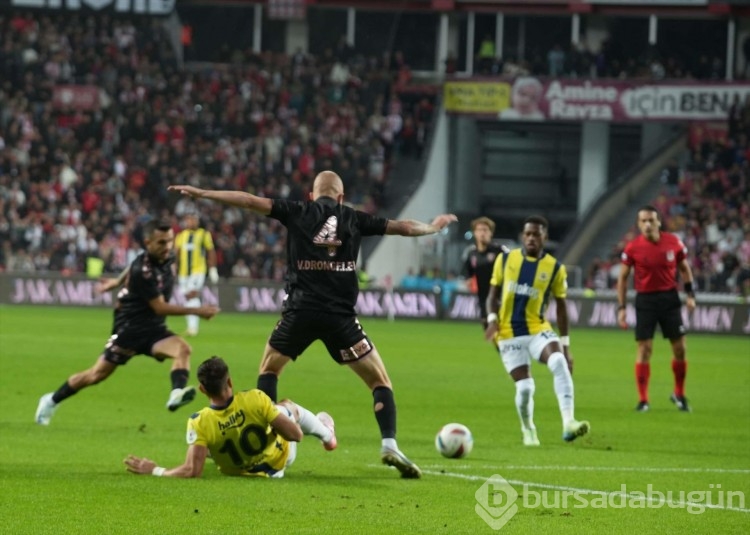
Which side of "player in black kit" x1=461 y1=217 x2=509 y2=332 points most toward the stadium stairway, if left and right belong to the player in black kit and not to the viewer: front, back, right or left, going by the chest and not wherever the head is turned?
back

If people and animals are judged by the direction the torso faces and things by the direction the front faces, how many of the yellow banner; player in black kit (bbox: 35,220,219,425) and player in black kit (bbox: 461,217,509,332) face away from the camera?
0

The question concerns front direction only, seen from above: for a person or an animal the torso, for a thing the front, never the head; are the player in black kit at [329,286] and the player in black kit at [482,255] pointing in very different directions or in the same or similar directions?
very different directions

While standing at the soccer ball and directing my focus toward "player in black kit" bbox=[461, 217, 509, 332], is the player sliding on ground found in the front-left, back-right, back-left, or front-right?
back-left

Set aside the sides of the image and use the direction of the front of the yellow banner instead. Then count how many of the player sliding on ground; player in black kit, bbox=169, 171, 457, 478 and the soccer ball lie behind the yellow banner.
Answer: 0

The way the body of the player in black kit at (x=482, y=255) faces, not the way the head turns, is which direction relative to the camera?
toward the camera

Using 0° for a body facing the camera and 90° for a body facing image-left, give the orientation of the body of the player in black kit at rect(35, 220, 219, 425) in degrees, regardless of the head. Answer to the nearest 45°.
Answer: approximately 270°

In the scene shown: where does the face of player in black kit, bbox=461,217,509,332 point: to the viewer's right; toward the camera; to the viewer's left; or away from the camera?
toward the camera

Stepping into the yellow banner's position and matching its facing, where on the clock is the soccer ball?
The soccer ball is roughly at 12 o'clock from the yellow banner.

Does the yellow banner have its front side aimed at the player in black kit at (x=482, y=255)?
yes

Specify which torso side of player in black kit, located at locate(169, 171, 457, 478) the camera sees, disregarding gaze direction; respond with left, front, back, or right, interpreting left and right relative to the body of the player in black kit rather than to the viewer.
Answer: back

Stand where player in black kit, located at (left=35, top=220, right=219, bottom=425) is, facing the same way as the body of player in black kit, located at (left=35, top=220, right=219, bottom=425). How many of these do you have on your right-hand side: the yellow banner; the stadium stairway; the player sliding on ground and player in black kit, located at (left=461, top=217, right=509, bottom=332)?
1

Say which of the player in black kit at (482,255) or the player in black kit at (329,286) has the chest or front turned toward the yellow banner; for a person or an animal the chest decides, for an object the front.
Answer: the player in black kit at (329,286)

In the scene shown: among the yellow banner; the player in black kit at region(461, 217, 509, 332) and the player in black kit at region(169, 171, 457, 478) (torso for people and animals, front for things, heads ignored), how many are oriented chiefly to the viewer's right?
0

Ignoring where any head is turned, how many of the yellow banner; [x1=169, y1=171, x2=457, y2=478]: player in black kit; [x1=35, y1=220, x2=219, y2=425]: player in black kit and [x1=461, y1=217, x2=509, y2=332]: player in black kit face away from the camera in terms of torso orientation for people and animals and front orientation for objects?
1

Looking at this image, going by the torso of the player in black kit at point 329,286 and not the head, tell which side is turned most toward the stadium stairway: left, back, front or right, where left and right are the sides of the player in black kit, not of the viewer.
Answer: front

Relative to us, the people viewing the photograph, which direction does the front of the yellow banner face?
facing the viewer

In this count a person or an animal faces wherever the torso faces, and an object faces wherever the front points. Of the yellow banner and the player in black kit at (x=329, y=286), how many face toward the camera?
1
